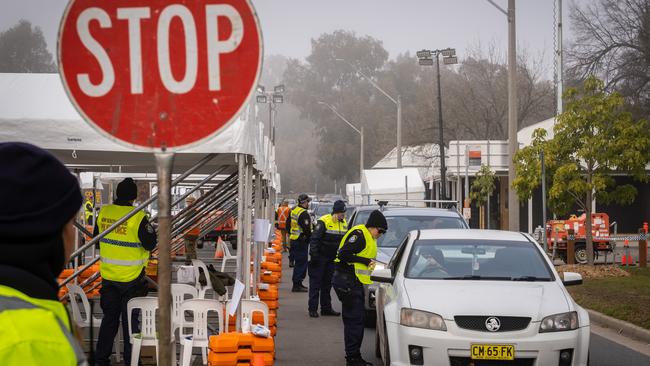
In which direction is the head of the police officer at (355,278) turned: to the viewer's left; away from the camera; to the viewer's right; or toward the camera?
to the viewer's right

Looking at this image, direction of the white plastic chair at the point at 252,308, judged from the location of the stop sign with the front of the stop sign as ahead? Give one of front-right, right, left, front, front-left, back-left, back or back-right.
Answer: back

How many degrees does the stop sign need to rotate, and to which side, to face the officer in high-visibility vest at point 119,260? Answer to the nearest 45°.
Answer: approximately 180°

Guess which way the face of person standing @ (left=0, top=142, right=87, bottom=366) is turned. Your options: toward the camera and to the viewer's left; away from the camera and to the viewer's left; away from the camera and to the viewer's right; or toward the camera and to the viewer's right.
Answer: away from the camera and to the viewer's right

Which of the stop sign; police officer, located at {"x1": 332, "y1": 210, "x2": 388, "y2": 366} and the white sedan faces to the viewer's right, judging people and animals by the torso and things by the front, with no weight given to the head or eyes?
the police officer

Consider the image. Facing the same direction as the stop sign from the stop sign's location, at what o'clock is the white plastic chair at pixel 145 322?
The white plastic chair is roughly at 6 o'clock from the stop sign.

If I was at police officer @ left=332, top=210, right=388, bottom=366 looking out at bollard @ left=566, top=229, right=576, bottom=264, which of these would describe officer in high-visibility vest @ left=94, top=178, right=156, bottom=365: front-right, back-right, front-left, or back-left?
back-left

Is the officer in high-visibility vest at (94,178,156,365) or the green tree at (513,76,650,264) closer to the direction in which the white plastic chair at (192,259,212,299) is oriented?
the green tree

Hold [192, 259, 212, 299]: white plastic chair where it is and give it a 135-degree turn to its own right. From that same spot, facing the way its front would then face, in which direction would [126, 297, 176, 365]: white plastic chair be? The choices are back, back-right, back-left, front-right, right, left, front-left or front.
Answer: front-left

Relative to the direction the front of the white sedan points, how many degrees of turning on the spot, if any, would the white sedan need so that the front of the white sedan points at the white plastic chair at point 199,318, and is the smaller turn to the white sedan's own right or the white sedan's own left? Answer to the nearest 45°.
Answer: approximately 90° to the white sedan's own right
